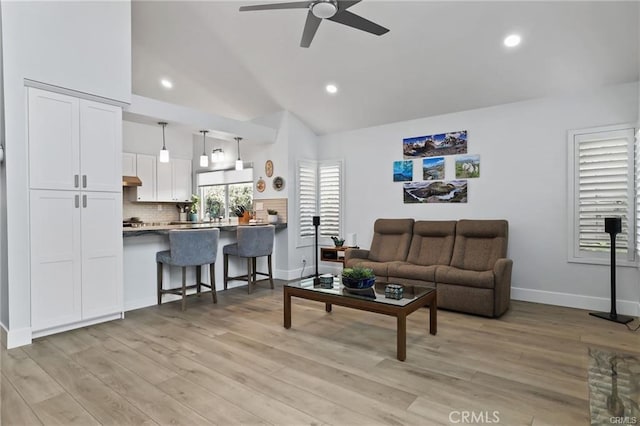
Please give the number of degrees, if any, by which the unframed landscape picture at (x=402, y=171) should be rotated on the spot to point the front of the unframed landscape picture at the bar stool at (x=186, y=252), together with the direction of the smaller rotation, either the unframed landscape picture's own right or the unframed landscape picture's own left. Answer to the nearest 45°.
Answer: approximately 45° to the unframed landscape picture's own right

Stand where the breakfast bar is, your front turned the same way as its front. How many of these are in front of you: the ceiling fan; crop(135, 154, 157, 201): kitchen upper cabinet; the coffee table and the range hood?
2

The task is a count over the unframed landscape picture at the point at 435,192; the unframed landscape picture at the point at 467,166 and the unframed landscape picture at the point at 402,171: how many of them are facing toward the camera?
3

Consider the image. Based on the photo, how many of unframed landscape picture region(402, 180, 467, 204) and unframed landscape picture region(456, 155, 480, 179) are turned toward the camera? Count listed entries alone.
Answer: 2

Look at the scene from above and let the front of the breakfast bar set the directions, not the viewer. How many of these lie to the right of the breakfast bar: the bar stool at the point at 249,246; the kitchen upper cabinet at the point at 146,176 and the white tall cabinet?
1

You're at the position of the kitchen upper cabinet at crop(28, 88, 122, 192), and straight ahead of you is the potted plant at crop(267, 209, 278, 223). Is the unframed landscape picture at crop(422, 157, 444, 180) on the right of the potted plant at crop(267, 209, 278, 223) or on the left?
right

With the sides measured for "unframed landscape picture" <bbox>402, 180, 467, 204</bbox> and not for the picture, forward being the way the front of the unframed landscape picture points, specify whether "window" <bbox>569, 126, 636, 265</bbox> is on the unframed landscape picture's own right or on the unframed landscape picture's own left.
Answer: on the unframed landscape picture's own left

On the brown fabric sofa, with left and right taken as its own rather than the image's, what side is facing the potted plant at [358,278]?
front

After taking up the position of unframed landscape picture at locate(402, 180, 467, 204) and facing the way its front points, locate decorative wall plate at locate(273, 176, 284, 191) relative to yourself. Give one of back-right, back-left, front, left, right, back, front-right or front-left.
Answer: right

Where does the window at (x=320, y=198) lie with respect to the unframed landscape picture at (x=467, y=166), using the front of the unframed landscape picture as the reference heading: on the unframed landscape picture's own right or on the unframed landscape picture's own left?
on the unframed landscape picture's own right

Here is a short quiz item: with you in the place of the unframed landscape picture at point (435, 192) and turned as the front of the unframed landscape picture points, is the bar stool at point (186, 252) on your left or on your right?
on your right

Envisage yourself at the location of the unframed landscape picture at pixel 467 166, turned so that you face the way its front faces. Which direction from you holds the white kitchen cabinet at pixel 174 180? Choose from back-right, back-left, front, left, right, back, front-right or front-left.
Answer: right
